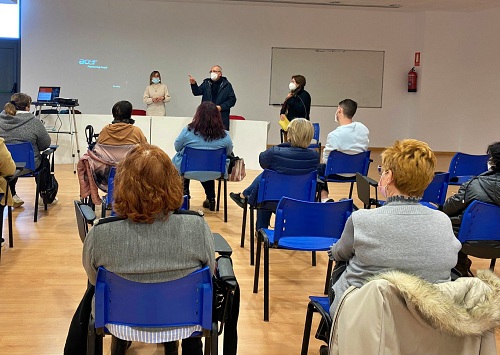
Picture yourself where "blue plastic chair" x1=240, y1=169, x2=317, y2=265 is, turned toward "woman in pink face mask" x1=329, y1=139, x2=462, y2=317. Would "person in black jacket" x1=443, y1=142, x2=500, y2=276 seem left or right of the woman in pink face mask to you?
left

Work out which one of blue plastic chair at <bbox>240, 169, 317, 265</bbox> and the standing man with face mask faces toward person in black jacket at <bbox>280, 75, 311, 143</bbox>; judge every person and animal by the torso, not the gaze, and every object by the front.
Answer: the blue plastic chair

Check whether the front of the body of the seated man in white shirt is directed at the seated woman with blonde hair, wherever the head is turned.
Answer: no

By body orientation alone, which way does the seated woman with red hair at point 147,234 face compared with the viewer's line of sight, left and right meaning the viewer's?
facing away from the viewer

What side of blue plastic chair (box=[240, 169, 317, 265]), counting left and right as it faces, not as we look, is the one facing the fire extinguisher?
front

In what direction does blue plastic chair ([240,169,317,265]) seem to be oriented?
away from the camera

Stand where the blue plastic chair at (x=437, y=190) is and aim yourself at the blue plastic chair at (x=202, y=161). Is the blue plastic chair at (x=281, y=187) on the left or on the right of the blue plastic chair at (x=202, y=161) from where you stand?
left

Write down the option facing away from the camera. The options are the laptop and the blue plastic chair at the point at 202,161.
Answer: the blue plastic chair

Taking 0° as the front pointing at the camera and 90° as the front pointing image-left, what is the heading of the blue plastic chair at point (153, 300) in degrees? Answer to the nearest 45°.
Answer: approximately 180°

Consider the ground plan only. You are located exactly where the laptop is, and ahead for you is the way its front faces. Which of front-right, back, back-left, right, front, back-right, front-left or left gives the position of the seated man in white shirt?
front-left

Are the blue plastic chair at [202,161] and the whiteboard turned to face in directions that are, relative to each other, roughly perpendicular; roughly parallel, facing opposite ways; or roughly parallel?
roughly parallel, facing opposite ways

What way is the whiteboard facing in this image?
toward the camera

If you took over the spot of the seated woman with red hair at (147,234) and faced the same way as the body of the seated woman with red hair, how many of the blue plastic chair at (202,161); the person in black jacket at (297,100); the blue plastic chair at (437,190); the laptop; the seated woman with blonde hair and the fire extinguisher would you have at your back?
0

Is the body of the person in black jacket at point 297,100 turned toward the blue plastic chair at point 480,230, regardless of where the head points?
no

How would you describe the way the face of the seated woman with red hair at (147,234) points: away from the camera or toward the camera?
away from the camera
